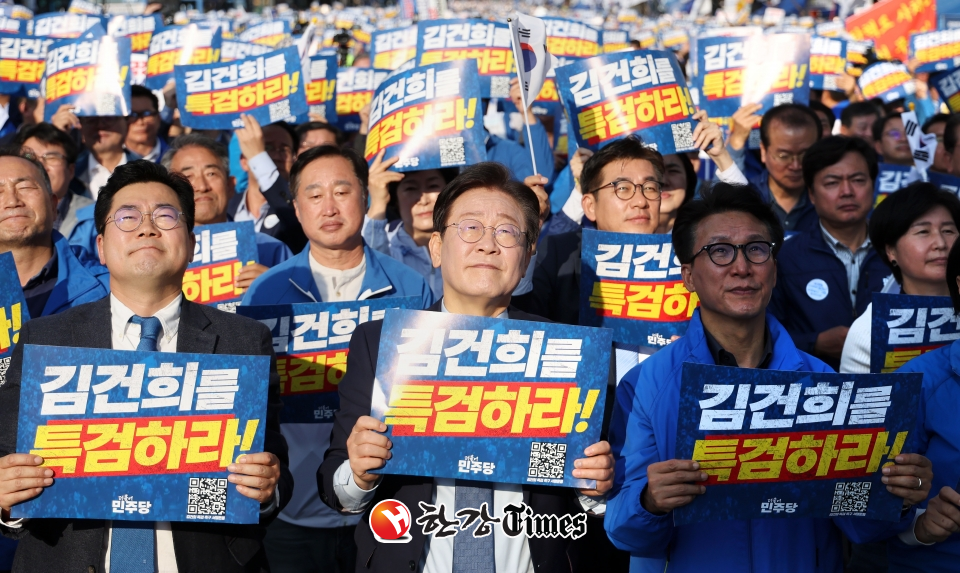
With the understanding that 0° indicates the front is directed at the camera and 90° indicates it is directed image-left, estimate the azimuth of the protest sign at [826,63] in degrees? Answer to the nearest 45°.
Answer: approximately 0°

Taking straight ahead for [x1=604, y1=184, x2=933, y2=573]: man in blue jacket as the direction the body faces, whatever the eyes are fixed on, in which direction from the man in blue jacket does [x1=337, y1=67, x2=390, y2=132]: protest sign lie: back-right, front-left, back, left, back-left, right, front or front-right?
back

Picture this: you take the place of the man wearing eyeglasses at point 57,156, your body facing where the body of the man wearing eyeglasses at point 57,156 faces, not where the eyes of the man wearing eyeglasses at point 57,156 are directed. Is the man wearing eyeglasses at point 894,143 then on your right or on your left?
on your left

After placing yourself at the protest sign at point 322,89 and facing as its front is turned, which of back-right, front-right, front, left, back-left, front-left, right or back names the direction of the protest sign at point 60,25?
back-right

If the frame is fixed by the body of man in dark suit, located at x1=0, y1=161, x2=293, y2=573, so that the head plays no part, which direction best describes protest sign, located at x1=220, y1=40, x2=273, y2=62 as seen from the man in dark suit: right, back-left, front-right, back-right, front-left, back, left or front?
back

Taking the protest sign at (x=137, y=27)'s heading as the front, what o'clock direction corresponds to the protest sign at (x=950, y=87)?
the protest sign at (x=950, y=87) is roughly at 10 o'clock from the protest sign at (x=137, y=27).

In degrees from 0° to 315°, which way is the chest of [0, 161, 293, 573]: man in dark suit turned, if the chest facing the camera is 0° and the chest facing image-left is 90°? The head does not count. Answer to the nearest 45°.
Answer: approximately 0°

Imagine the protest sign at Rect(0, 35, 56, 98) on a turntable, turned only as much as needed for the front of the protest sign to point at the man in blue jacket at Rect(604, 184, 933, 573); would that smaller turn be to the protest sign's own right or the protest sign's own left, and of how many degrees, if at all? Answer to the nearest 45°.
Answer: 0° — it already faces them

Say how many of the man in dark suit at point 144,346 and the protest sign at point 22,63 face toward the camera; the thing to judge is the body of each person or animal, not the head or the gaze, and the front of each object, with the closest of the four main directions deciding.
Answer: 2

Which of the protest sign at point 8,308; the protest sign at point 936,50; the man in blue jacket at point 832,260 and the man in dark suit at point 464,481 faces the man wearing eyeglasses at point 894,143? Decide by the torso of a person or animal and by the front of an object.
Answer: the protest sign at point 936,50

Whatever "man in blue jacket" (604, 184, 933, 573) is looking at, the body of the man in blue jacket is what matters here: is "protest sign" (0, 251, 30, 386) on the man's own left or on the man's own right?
on the man's own right
